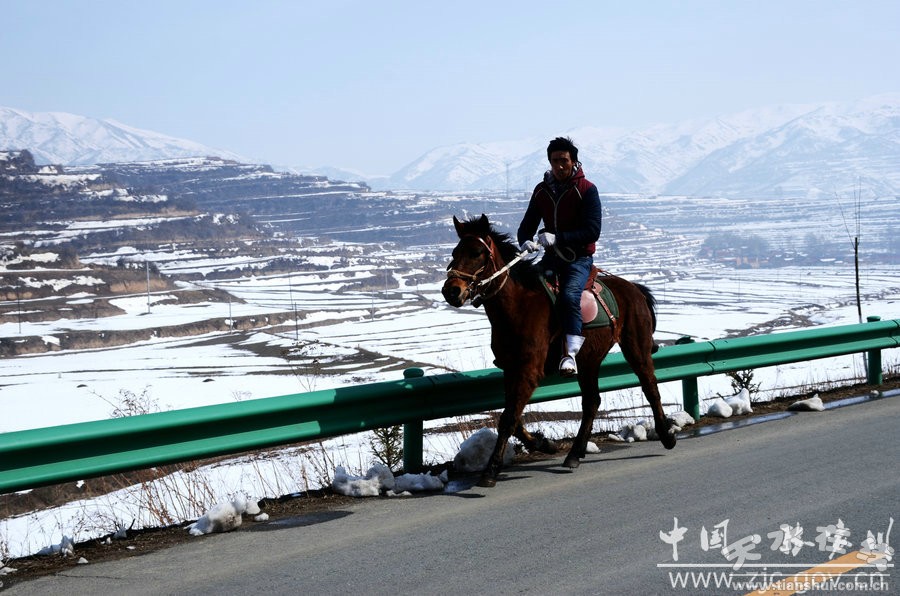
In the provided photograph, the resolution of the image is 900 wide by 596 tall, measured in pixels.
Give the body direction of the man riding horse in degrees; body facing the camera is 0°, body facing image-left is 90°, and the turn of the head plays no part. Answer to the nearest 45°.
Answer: approximately 45°

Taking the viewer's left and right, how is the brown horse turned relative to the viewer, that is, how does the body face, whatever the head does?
facing the viewer and to the left of the viewer
